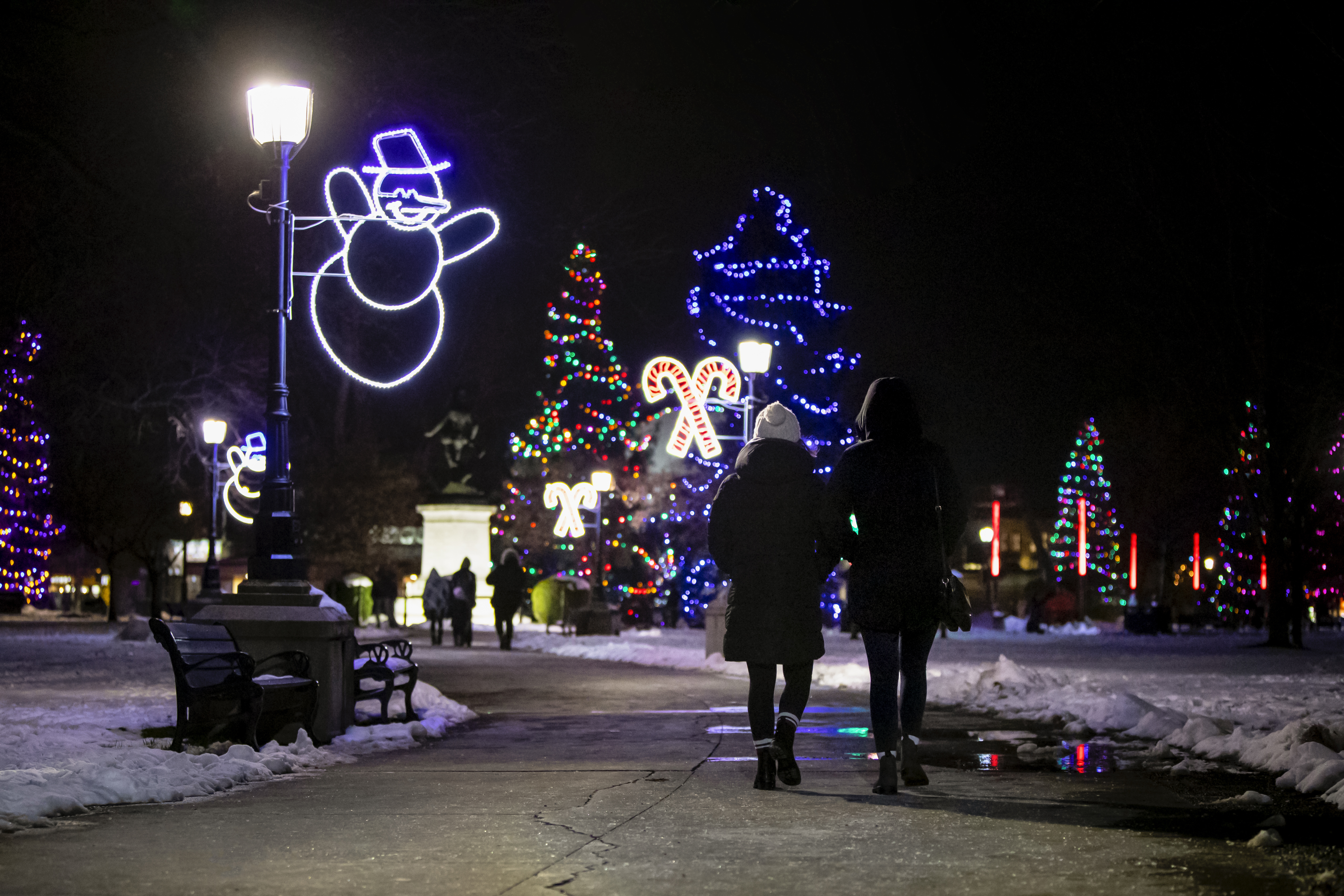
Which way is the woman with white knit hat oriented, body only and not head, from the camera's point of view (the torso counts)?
away from the camera

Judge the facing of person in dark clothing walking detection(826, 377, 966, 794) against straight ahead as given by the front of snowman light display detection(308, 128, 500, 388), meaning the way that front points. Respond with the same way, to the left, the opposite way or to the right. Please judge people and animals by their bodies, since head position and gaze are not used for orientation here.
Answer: the opposite way

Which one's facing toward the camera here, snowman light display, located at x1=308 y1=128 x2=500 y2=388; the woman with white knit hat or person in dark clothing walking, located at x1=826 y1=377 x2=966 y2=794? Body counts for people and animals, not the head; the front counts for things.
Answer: the snowman light display

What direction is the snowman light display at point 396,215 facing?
toward the camera

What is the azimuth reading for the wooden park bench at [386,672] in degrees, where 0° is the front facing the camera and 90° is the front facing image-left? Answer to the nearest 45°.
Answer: approximately 315°

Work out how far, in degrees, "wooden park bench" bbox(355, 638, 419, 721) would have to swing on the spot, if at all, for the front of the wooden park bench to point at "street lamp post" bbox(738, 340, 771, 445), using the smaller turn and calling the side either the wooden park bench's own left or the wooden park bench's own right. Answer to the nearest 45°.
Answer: approximately 90° to the wooden park bench's own left

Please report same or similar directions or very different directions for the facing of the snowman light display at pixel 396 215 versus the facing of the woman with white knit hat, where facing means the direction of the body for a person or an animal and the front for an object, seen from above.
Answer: very different directions

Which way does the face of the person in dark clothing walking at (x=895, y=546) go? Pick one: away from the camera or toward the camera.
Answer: away from the camera

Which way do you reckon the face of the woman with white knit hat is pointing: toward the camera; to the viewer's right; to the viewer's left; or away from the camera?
away from the camera

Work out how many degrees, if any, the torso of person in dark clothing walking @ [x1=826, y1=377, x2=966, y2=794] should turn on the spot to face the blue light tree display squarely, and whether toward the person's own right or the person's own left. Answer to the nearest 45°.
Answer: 0° — they already face it

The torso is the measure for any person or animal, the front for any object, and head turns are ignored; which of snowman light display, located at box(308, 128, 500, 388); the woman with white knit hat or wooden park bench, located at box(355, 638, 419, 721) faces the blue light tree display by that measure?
the woman with white knit hat

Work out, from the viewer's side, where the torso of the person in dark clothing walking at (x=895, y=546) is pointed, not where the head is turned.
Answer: away from the camera

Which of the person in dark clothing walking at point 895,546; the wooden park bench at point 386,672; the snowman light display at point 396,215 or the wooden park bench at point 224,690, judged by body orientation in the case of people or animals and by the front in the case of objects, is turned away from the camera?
the person in dark clothing walking
